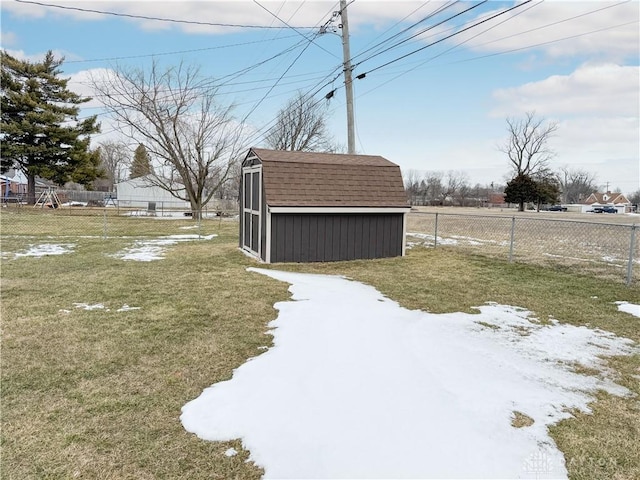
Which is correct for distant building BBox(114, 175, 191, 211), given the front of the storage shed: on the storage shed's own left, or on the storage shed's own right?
on the storage shed's own right

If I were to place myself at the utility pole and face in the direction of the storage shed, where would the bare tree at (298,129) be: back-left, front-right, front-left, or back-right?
back-right

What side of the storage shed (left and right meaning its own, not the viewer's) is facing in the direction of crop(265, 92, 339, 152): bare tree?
right

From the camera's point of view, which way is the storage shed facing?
to the viewer's left

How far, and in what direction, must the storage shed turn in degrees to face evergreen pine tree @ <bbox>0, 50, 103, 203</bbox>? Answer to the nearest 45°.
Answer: approximately 45° to its right

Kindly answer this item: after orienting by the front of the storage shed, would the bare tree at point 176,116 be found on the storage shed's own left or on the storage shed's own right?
on the storage shed's own right
